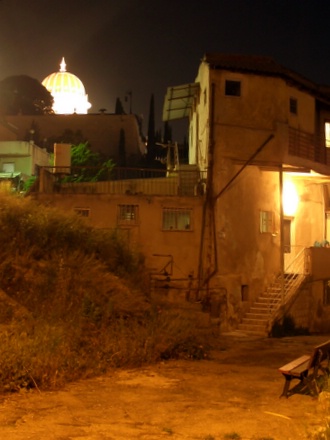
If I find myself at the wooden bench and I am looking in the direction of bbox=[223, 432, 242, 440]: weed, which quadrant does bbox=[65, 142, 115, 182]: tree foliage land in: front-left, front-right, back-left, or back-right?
back-right

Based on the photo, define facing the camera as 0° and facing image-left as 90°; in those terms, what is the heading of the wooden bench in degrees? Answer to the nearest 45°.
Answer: approximately 135°

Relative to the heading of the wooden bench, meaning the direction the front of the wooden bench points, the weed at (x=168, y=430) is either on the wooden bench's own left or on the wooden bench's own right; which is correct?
on the wooden bench's own left

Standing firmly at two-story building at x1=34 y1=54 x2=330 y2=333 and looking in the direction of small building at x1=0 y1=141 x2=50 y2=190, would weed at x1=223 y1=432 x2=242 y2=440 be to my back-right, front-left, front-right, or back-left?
back-left

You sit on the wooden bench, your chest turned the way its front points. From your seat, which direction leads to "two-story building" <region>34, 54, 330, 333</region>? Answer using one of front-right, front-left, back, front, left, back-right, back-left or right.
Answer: front-right
